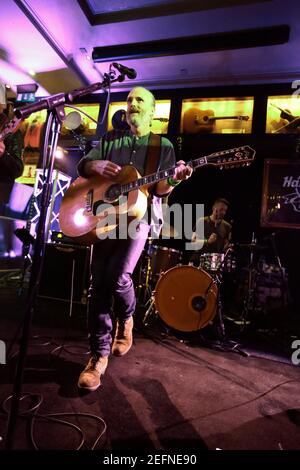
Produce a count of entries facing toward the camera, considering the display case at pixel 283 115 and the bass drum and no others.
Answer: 2

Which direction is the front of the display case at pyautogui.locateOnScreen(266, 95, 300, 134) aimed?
toward the camera

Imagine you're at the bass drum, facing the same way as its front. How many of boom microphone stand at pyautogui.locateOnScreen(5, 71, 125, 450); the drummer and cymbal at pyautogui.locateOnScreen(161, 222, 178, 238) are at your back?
2

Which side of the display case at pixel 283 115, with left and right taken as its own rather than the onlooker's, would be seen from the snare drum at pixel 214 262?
front

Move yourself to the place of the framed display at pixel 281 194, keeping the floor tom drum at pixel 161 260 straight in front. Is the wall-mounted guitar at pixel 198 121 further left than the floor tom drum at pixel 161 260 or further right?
right

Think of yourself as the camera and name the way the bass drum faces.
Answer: facing the viewer

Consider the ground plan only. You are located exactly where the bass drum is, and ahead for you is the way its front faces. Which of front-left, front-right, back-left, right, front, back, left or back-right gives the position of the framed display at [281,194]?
back-left

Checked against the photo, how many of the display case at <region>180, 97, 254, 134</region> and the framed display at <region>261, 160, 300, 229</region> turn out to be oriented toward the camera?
2

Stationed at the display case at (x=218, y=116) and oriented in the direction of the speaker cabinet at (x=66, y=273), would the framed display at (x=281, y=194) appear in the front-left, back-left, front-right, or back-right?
back-left

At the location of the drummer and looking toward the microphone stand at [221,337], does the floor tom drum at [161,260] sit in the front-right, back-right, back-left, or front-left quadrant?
front-right

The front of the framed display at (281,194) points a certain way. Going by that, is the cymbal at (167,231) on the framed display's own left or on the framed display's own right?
on the framed display's own right
